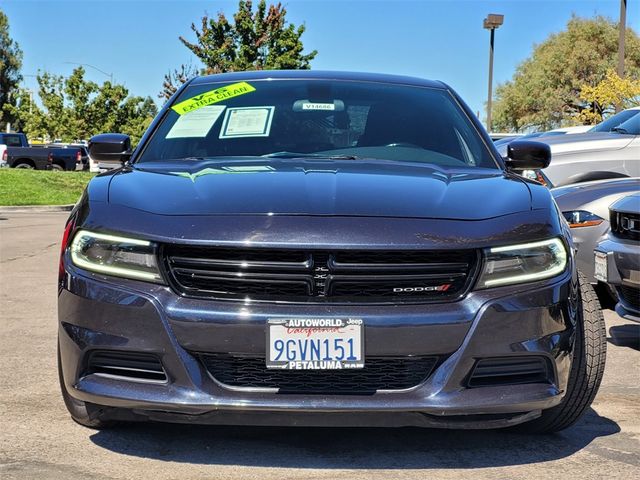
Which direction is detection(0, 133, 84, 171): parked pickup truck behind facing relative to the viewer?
to the viewer's left

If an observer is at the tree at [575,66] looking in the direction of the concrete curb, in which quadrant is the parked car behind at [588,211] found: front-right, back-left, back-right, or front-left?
front-left

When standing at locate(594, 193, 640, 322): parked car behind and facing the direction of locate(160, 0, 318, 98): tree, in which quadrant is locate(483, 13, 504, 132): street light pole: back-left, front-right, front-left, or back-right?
front-right

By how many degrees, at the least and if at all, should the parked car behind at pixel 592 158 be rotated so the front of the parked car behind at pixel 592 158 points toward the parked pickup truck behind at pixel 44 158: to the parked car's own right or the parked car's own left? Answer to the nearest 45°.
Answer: approximately 90° to the parked car's own right

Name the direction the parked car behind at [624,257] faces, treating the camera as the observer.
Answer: facing the viewer and to the left of the viewer

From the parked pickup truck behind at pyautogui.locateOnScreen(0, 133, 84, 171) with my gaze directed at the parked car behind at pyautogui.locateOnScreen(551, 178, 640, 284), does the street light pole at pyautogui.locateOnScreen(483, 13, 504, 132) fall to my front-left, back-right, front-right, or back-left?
front-left

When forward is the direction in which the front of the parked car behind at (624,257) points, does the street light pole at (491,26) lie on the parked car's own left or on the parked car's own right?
on the parked car's own right

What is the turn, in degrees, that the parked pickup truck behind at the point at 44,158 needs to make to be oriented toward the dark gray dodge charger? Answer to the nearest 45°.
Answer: approximately 90° to its left

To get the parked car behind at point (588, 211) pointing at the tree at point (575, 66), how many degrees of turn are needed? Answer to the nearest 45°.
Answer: approximately 135° to its right

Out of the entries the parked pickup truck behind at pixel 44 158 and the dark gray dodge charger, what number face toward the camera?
1

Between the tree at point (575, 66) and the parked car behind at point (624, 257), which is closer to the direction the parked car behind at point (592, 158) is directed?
the parked car behind

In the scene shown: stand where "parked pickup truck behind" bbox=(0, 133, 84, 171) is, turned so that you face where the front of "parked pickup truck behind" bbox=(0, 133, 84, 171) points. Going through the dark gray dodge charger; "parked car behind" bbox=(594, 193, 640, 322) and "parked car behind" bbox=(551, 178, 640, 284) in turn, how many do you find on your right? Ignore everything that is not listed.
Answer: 0

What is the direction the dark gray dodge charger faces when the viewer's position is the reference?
facing the viewer

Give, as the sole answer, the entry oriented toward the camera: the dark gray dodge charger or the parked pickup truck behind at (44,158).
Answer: the dark gray dodge charger

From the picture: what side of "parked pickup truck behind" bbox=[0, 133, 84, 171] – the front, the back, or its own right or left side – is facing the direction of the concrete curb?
left
